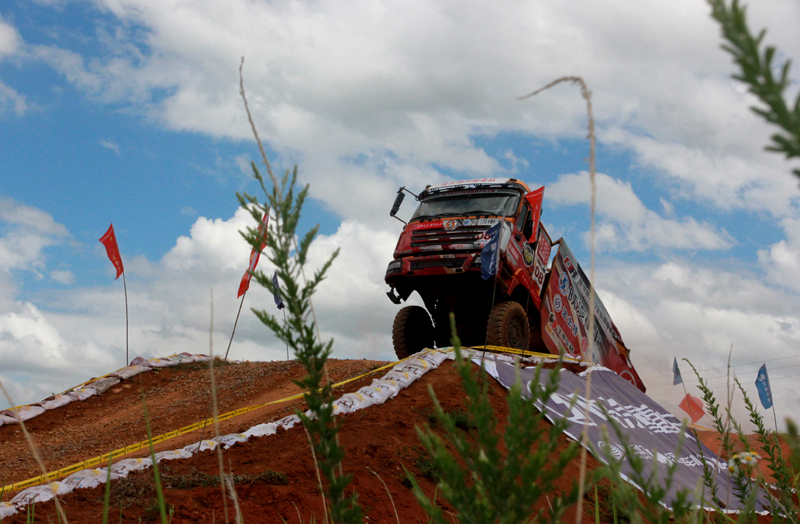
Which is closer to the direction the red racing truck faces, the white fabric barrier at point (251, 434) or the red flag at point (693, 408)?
the white fabric barrier

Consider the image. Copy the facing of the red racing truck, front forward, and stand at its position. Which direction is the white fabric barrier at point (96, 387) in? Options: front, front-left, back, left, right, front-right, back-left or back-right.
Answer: front-right

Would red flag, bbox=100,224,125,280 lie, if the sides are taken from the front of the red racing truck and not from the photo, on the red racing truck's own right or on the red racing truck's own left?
on the red racing truck's own right

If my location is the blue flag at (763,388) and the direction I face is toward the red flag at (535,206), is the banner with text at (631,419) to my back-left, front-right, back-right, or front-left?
front-left

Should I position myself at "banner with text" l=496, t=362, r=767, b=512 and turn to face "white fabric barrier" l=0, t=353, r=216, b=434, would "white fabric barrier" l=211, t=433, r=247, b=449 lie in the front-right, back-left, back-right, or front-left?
front-left

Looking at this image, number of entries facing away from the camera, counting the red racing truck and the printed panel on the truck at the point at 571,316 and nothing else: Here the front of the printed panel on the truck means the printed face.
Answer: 0

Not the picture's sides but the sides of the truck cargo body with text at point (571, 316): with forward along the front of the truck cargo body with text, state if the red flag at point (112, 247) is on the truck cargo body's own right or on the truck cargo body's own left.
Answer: on the truck cargo body's own right

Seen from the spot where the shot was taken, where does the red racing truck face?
facing the viewer and to the left of the viewer

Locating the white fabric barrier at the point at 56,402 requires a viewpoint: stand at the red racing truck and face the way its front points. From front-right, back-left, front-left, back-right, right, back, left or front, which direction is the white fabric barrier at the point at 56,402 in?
front-right
